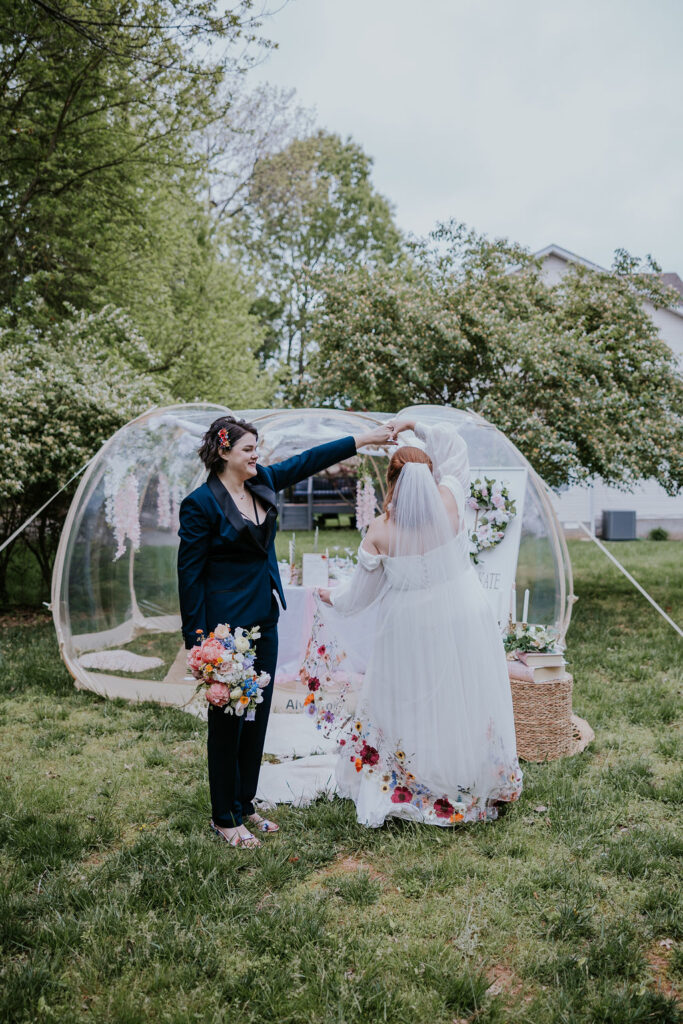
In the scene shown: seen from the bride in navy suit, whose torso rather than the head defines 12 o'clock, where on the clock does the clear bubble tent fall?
The clear bubble tent is roughly at 7 o'clock from the bride in navy suit.

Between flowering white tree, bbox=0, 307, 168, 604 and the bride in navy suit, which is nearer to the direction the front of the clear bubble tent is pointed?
the bride in navy suit

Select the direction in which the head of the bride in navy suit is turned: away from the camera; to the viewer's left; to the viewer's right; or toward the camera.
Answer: to the viewer's right

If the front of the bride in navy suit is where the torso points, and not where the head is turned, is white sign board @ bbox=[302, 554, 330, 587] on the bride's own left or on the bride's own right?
on the bride's own left

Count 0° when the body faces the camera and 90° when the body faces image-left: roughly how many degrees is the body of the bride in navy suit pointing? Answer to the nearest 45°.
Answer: approximately 315°

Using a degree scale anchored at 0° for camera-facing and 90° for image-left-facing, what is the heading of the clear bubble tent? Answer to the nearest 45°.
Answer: approximately 0°

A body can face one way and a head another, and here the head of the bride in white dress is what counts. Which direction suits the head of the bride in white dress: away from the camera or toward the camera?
away from the camera

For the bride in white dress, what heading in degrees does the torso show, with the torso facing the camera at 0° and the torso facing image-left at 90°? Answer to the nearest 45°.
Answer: approximately 180°
